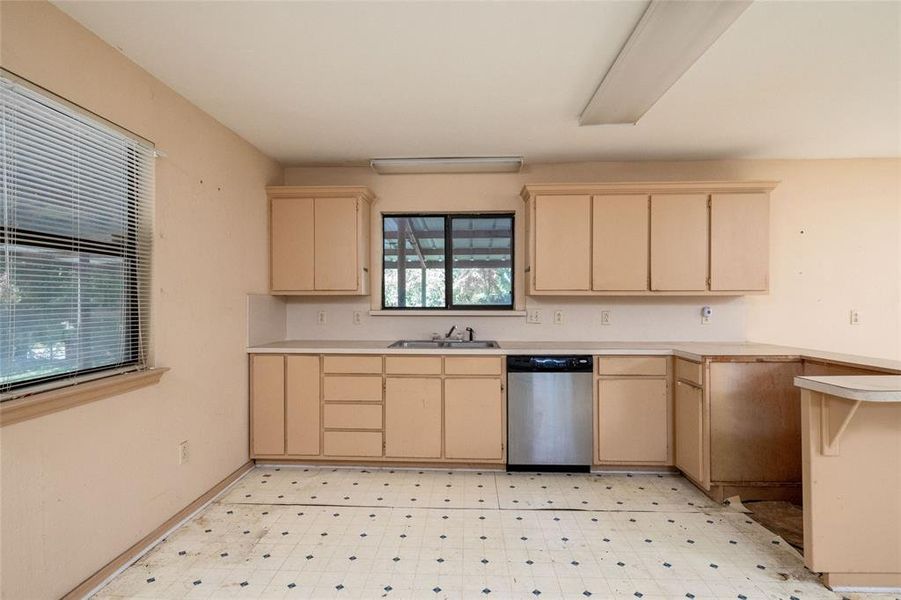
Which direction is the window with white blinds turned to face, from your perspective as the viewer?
facing the viewer and to the right of the viewer

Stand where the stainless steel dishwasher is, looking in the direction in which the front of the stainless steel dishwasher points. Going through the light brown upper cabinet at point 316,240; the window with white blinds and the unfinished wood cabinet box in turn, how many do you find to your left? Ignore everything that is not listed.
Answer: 1

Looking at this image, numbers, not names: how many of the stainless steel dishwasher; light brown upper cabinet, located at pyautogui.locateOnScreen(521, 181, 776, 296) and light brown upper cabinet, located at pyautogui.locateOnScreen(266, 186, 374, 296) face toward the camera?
3

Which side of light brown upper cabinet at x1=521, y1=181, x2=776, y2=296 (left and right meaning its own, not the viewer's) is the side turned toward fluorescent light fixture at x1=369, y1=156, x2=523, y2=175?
right

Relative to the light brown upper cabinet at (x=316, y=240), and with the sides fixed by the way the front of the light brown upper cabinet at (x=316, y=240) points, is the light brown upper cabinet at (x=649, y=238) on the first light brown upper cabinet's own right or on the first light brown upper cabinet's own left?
on the first light brown upper cabinet's own left

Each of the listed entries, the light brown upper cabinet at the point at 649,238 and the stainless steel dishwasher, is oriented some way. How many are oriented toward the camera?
2

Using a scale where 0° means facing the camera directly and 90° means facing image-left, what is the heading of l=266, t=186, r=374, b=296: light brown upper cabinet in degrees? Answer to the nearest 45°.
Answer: approximately 0°

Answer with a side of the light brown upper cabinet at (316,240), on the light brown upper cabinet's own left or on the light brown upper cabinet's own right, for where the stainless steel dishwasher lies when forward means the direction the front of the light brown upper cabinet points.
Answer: on the light brown upper cabinet's own left

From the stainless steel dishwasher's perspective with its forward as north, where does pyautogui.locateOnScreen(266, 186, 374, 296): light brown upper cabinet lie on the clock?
The light brown upper cabinet is roughly at 3 o'clock from the stainless steel dishwasher.

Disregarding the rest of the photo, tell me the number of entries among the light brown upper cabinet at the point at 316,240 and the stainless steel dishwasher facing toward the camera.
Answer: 2

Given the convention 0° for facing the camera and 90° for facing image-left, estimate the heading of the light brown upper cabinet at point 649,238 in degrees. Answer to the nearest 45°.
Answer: approximately 0°

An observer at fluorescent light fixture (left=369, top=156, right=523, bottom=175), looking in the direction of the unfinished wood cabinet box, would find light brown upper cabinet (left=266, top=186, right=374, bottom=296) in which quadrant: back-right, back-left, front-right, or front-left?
back-right

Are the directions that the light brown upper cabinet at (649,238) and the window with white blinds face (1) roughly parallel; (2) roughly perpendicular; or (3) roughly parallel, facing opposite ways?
roughly perpendicular

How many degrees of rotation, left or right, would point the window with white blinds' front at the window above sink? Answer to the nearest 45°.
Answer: approximately 45° to its left
